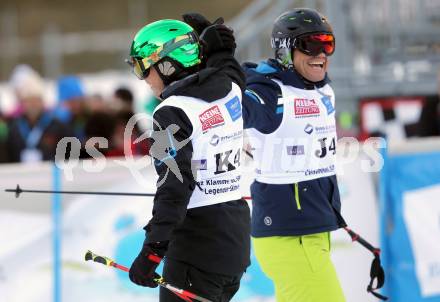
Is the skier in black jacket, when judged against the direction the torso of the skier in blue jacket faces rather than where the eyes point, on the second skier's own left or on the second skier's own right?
on the second skier's own right
